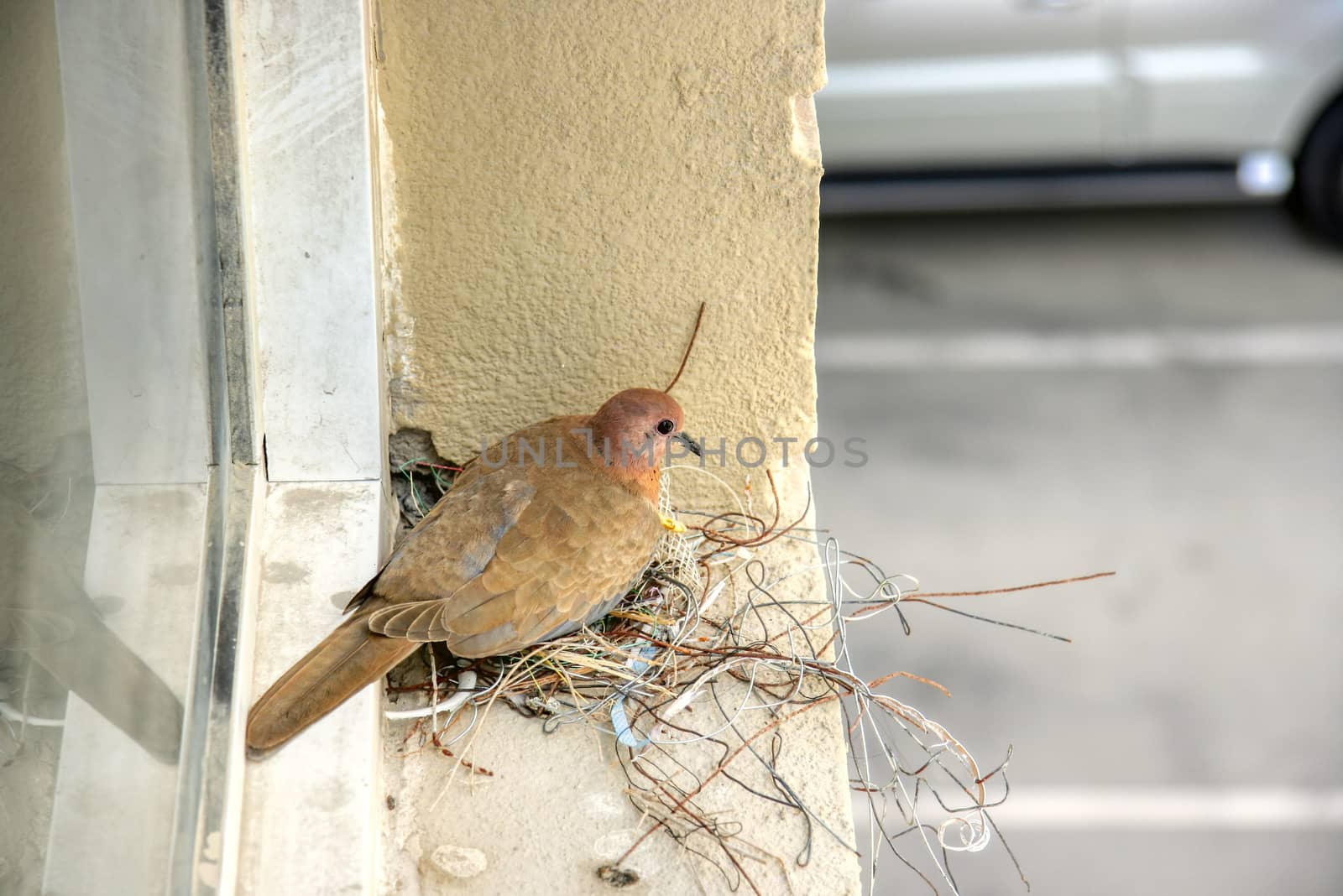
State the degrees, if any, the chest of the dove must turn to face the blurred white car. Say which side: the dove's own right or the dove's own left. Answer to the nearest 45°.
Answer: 0° — it already faces it

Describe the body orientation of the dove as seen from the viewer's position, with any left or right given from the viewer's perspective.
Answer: facing away from the viewer and to the right of the viewer
